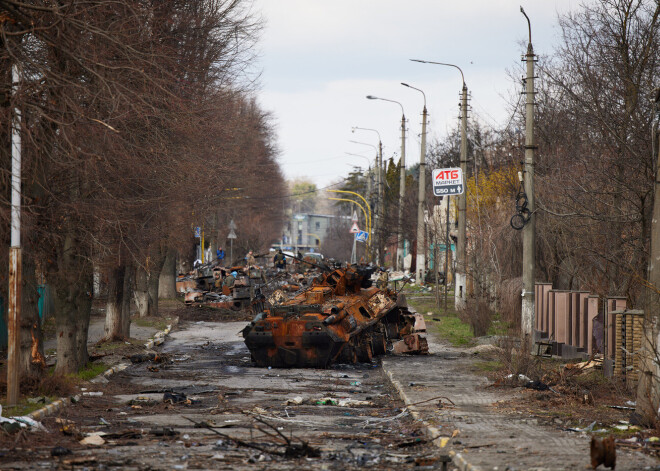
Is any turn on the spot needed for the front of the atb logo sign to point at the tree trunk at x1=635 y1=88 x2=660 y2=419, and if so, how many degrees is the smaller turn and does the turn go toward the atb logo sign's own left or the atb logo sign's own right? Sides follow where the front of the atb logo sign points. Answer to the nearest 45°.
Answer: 0° — it already faces it

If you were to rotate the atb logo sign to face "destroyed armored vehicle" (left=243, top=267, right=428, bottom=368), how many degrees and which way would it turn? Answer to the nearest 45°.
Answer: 0° — it already faces it

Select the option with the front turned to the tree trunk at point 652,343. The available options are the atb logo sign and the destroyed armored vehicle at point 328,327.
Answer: the atb logo sign

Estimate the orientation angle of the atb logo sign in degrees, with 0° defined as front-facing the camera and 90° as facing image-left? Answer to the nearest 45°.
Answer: approximately 0°
